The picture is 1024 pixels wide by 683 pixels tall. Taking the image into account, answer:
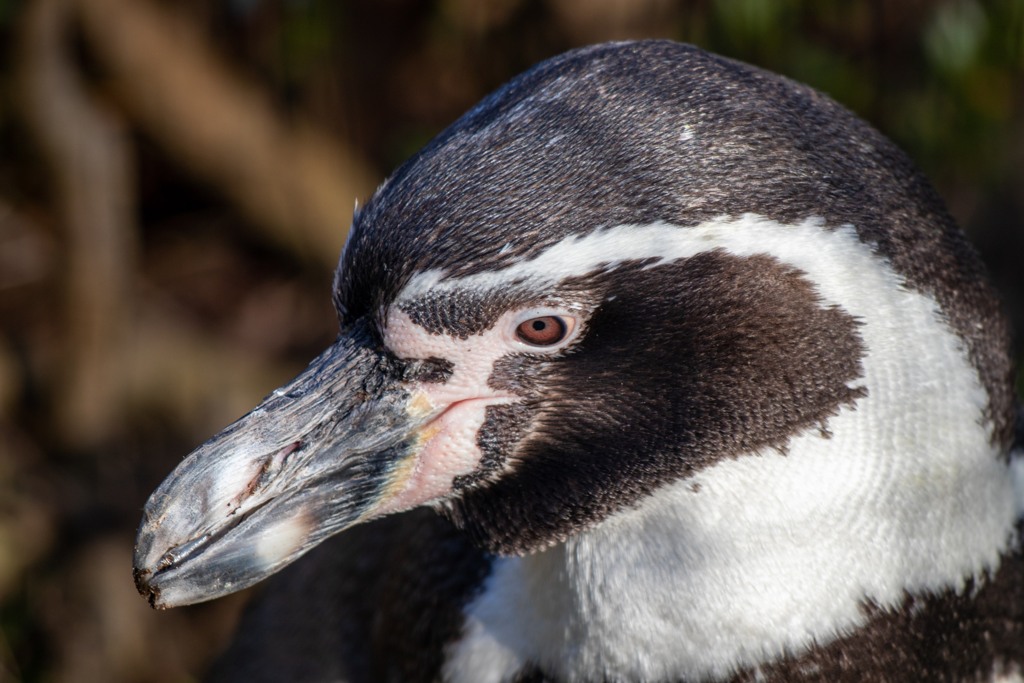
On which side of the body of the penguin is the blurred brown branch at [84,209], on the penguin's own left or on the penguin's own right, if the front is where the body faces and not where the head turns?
on the penguin's own right

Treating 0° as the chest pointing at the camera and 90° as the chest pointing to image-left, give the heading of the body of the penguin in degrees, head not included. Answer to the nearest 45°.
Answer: approximately 45°

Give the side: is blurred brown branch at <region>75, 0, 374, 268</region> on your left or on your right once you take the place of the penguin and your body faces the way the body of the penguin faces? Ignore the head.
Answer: on your right
